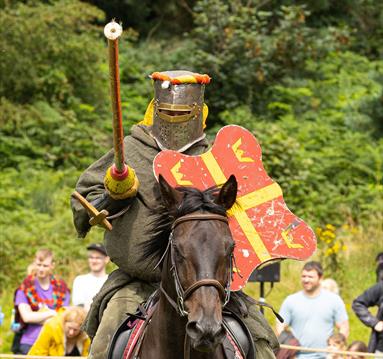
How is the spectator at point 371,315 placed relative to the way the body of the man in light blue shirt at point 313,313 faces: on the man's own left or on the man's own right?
on the man's own left

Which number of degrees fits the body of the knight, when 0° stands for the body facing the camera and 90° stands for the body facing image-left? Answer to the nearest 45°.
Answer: approximately 0°

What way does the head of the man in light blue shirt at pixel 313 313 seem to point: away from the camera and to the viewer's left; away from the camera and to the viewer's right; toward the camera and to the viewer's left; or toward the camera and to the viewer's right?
toward the camera and to the viewer's left

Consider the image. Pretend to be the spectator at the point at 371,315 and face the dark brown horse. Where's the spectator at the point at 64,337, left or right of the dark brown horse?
right
